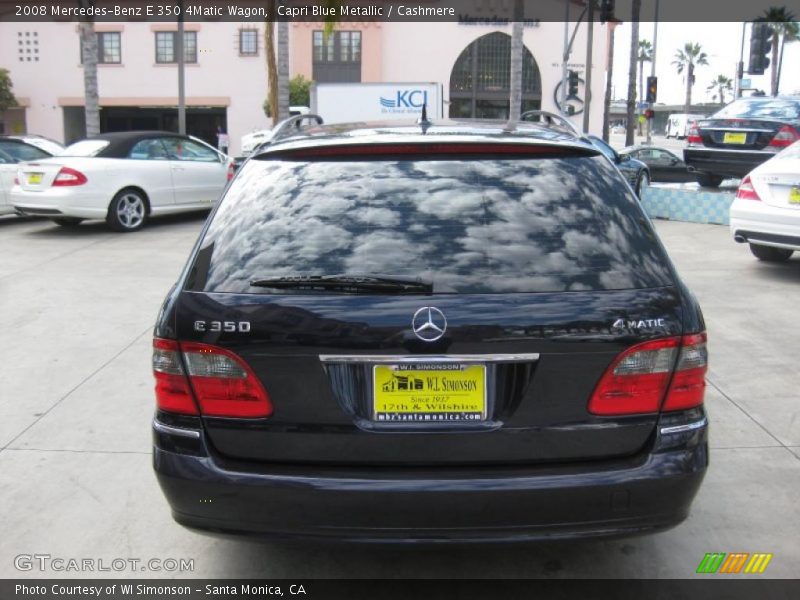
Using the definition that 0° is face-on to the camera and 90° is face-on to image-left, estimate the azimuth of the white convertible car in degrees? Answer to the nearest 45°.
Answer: approximately 225°

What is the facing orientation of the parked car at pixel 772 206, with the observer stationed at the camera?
facing away from the viewer and to the right of the viewer

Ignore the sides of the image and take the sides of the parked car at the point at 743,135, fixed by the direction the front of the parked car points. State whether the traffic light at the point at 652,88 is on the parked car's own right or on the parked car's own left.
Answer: on the parked car's own left

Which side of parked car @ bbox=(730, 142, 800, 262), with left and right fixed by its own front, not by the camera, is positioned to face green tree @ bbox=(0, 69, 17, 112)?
left

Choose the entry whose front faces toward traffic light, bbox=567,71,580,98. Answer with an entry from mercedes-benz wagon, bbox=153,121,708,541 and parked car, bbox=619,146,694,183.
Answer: the mercedes-benz wagon

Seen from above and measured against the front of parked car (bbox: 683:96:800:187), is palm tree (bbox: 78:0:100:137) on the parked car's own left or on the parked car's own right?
on the parked car's own left

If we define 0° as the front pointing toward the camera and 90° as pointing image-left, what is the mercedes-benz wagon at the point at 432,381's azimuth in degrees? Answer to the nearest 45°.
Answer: approximately 180°

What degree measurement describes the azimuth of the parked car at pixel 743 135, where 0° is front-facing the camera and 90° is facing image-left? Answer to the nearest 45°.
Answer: approximately 225°

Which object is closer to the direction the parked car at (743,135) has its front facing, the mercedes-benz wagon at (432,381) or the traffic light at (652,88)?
the traffic light
